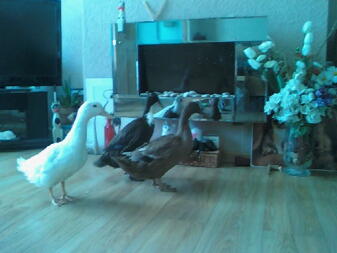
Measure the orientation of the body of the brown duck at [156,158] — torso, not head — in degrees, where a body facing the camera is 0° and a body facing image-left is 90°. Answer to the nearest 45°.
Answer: approximately 270°

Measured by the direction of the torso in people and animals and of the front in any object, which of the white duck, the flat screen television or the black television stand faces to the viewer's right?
the white duck

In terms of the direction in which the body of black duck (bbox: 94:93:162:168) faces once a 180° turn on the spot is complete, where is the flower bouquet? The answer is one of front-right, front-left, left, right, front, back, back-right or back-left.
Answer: back

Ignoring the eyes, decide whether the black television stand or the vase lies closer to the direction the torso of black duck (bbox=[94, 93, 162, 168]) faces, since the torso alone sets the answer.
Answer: the vase

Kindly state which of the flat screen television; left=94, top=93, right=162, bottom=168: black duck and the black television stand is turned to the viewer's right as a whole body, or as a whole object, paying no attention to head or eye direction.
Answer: the black duck

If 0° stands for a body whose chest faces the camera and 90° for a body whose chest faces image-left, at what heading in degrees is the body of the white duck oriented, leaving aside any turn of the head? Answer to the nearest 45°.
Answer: approximately 270°

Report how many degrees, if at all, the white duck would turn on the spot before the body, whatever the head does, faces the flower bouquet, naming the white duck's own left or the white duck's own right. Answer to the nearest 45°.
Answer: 0° — it already faces it

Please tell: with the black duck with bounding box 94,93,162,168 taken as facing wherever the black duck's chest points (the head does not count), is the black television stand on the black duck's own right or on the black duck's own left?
on the black duck's own left

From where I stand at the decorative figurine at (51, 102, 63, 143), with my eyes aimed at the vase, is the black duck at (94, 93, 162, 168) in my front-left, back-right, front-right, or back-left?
front-right

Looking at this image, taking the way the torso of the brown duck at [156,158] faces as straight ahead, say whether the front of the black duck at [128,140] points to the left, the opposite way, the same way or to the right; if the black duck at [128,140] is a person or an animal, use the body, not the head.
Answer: the same way

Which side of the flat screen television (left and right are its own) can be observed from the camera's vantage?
front

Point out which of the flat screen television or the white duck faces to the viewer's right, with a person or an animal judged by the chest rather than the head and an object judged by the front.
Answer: the white duck

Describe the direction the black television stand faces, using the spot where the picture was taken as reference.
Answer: facing the viewer

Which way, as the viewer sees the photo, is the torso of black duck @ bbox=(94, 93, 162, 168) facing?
to the viewer's right
